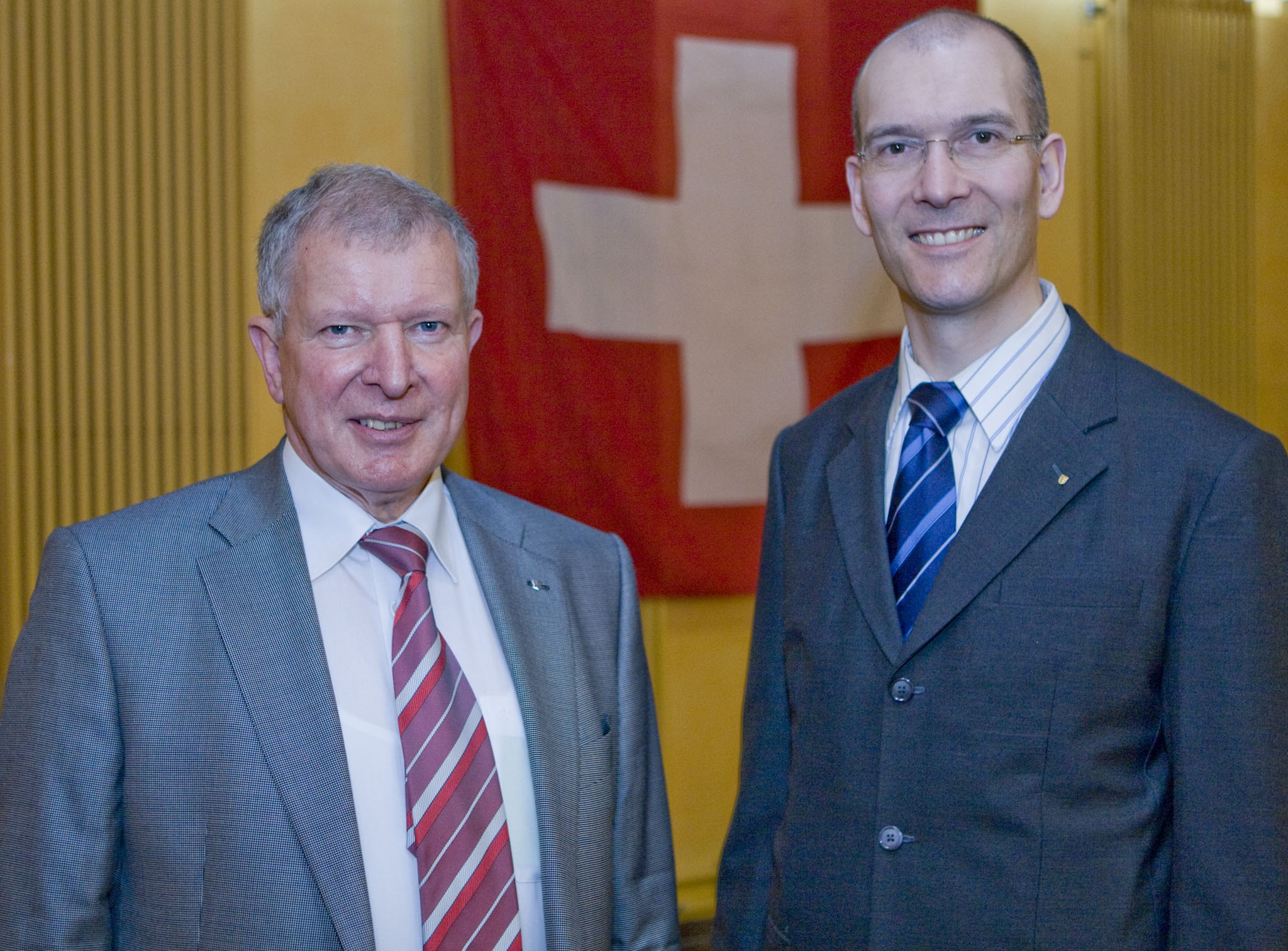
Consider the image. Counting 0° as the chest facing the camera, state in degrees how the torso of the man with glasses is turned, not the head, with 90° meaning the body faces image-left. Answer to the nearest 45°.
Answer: approximately 45°

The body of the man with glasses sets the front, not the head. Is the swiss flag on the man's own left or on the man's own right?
on the man's own right

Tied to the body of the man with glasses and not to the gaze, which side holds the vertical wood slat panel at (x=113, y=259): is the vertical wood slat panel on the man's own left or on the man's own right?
on the man's own right
